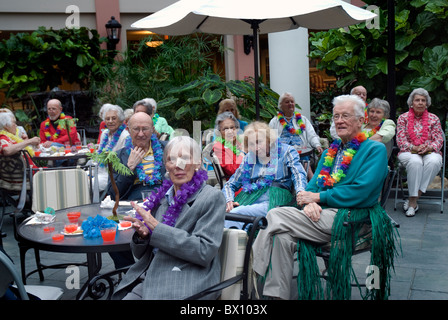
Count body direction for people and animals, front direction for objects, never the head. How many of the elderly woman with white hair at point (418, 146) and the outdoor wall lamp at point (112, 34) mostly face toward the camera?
2

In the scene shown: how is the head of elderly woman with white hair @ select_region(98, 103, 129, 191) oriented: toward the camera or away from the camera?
toward the camera

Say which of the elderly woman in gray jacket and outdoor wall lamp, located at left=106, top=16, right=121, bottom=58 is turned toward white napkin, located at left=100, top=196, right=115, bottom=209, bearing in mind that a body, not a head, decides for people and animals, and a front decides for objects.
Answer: the outdoor wall lamp

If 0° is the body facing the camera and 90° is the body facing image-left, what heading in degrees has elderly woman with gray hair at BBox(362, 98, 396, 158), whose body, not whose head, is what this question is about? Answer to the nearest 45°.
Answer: approximately 45°

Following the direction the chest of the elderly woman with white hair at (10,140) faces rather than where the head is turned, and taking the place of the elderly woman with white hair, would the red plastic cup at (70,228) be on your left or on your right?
on your right

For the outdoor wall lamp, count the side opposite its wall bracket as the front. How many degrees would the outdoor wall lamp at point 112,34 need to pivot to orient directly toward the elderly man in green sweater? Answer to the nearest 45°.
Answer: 0° — it already faces them

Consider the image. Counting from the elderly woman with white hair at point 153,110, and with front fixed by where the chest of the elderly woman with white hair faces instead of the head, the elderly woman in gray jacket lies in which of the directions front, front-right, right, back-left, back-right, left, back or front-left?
front-left

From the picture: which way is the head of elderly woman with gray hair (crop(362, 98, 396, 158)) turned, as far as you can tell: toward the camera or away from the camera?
toward the camera

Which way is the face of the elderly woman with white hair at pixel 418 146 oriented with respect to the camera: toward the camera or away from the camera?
toward the camera

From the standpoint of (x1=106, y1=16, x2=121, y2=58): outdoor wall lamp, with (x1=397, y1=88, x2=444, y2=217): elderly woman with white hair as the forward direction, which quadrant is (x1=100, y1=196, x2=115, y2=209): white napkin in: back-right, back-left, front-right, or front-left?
front-right

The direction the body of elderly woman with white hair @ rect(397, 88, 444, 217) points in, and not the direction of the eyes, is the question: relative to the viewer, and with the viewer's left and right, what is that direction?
facing the viewer

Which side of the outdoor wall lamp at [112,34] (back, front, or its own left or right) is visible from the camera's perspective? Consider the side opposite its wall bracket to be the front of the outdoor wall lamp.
front

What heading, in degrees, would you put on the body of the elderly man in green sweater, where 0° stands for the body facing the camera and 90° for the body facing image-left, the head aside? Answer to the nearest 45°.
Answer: approximately 45°

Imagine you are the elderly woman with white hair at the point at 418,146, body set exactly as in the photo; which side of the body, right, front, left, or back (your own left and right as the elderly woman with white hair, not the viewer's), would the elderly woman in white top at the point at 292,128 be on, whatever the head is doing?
right

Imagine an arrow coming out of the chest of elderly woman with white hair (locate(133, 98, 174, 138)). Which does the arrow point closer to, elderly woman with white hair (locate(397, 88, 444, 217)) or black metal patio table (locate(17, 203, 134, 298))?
the black metal patio table

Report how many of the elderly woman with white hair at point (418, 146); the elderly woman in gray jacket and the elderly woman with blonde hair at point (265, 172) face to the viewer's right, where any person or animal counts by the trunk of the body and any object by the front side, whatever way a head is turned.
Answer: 0

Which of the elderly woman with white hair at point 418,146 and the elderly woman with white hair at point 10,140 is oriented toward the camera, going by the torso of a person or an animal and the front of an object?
the elderly woman with white hair at point 418,146

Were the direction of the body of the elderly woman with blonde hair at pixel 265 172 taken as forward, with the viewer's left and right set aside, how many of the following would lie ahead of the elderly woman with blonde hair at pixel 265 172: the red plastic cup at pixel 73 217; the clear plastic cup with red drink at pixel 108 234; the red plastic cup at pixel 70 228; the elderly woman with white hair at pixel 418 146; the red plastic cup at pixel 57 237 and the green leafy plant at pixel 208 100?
4
